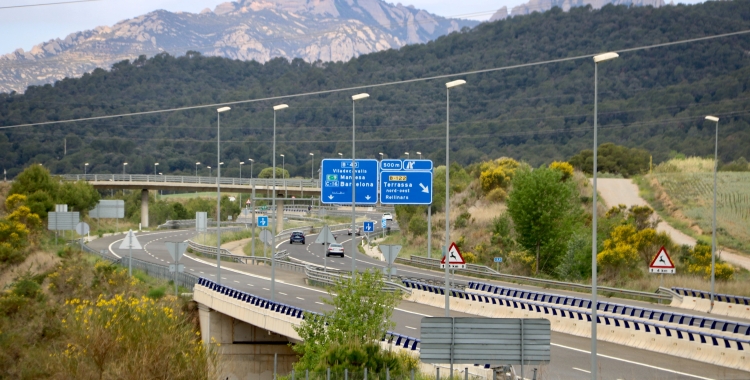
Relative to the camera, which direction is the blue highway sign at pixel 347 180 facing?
toward the camera

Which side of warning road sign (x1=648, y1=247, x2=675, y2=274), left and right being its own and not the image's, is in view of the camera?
front

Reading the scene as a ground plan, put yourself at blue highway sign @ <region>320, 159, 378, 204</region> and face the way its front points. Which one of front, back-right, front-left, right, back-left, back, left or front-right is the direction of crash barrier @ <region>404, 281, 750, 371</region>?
front-left

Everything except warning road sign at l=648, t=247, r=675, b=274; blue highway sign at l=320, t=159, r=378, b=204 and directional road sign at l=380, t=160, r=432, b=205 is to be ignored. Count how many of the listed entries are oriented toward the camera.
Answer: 3

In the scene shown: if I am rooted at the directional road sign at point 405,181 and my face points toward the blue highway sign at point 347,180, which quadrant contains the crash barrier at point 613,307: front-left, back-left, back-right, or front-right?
back-left

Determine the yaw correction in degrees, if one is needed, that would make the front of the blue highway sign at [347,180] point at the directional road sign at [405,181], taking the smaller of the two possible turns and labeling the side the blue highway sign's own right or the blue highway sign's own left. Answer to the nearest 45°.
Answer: approximately 90° to the blue highway sign's own left

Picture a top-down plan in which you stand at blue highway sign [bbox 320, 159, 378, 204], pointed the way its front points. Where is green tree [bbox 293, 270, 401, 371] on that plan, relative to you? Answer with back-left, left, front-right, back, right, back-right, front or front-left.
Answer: front

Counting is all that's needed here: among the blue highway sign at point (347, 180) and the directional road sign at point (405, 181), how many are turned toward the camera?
2

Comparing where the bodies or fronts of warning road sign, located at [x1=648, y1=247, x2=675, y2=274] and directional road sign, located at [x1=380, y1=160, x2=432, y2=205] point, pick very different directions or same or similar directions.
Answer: same or similar directions

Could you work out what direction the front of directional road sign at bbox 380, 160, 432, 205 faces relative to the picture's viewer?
facing the viewer

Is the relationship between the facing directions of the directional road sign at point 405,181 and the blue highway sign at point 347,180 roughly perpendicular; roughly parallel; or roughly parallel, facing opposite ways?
roughly parallel
